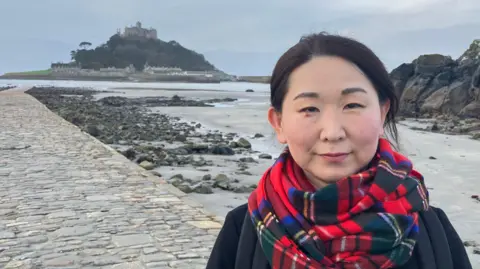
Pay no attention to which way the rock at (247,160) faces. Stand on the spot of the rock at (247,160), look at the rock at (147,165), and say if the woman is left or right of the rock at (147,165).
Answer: left

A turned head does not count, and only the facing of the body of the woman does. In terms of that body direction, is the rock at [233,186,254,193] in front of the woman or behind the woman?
behind

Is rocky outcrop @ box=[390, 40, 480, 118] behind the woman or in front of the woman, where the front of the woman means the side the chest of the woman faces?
behind

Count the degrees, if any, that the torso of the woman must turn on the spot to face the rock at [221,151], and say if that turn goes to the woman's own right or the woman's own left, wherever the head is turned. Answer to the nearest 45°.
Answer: approximately 180°

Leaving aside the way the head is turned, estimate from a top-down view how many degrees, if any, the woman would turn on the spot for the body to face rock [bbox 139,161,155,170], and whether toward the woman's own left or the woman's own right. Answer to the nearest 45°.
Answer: approximately 135° to the woman's own right

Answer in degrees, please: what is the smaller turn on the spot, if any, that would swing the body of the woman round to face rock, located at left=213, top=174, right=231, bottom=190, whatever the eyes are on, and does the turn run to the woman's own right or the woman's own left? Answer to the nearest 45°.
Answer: approximately 180°

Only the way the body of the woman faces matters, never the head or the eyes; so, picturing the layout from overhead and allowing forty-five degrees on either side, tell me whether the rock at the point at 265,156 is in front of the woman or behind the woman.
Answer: behind

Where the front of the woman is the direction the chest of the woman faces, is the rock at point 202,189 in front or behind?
behind

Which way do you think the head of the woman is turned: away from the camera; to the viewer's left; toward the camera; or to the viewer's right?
toward the camera
